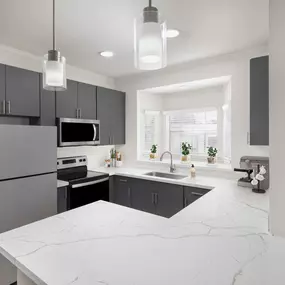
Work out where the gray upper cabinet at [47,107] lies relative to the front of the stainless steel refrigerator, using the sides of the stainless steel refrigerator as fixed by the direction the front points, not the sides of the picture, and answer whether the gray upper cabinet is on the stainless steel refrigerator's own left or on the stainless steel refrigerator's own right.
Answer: on the stainless steel refrigerator's own left

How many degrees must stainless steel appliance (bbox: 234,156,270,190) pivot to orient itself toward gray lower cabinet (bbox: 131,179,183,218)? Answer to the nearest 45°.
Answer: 0° — it already faces it

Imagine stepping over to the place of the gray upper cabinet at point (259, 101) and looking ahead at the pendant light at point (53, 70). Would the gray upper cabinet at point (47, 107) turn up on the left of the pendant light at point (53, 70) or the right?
right

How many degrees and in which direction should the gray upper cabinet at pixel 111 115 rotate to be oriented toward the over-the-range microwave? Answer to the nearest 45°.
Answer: approximately 90° to its right

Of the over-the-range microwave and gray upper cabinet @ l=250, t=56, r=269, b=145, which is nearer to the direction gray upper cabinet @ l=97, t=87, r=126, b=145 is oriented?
the gray upper cabinet

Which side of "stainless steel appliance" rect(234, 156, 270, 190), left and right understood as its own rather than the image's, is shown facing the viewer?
left

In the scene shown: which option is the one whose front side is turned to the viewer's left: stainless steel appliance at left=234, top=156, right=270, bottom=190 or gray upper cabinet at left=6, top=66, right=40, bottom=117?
the stainless steel appliance

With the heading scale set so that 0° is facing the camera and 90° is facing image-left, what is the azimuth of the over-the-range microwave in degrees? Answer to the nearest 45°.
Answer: approximately 315°

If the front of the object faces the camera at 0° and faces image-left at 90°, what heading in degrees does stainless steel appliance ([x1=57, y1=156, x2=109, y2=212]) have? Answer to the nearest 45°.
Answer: approximately 315°
